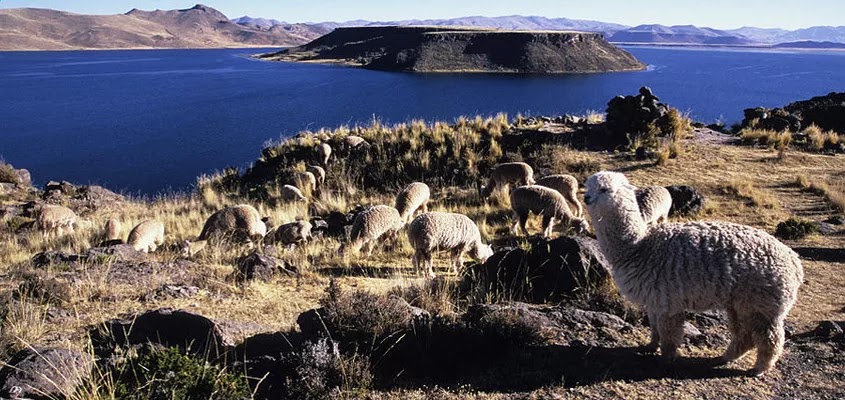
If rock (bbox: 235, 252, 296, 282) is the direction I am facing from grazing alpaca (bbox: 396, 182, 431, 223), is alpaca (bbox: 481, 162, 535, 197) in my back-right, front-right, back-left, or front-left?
back-left

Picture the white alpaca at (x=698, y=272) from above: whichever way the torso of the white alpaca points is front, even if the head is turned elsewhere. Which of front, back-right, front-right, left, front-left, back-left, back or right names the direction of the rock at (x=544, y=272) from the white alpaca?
front-right

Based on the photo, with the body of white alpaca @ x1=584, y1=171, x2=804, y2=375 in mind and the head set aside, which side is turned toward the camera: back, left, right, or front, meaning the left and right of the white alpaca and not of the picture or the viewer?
left

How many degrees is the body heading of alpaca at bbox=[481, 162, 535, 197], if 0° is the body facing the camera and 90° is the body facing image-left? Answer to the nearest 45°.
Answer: approximately 90°

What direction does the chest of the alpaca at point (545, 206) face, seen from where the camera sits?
to the viewer's right
